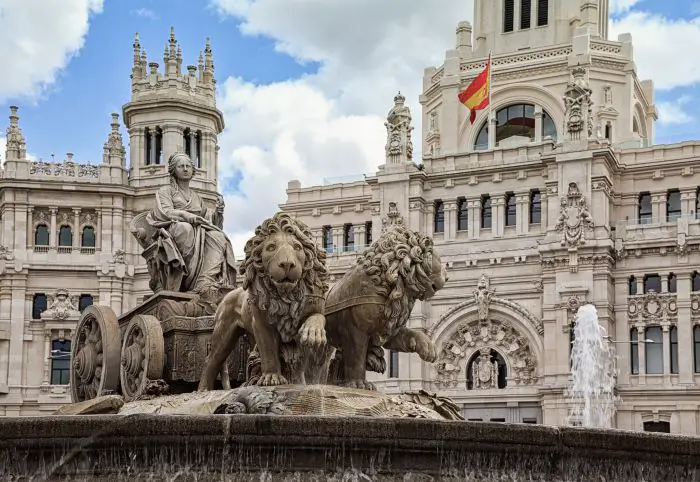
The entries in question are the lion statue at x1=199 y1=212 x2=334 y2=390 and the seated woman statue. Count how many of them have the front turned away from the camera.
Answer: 0

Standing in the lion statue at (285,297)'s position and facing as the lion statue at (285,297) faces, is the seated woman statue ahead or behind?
behind

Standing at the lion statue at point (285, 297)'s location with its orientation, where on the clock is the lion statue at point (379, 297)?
the lion statue at point (379, 297) is roughly at 10 o'clock from the lion statue at point (285, 297).

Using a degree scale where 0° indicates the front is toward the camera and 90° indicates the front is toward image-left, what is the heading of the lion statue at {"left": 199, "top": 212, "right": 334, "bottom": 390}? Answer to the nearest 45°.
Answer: approximately 315°

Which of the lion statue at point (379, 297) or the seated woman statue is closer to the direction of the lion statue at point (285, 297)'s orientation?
the lion statue

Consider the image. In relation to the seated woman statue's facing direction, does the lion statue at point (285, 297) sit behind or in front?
in front

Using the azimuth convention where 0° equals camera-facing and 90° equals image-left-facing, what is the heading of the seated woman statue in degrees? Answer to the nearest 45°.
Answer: approximately 315°
